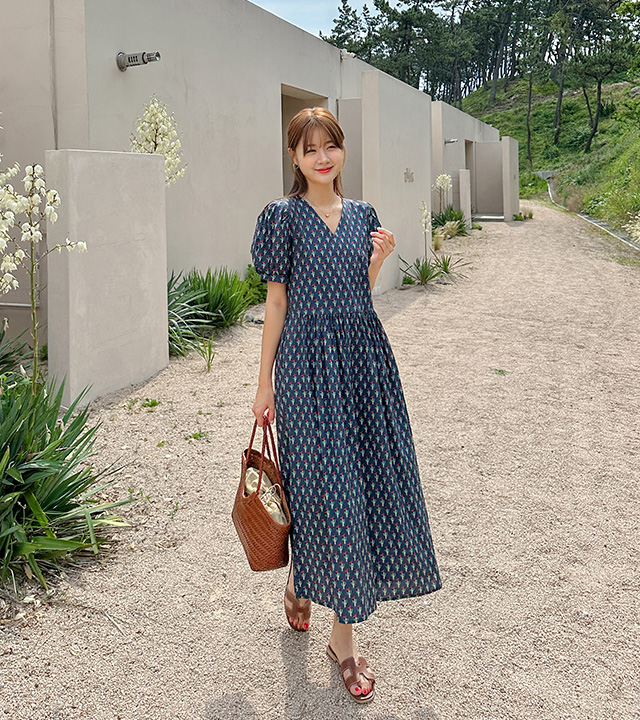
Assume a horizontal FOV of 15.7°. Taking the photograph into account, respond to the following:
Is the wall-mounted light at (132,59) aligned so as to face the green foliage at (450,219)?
no

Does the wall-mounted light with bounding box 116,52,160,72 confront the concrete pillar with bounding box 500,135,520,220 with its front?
no

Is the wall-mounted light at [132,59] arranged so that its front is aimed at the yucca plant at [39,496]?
no

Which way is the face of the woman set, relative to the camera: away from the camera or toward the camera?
toward the camera

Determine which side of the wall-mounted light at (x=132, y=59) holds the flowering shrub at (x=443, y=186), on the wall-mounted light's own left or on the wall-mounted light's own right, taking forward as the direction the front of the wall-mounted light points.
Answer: on the wall-mounted light's own left

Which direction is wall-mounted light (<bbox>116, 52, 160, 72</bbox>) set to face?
to the viewer's right
